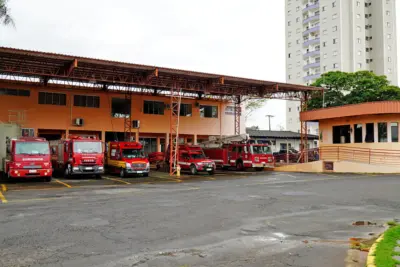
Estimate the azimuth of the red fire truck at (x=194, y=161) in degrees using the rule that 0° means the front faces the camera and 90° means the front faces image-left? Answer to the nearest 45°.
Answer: approximately 315°

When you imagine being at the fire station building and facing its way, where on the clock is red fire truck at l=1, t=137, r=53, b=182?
The red fire truck is roughly at 2 o'clock from the fire station building.

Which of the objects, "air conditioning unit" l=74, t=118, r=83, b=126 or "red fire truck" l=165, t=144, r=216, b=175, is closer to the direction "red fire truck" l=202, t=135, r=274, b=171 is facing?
the red fire truck

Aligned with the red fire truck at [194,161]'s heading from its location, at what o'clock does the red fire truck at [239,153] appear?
the red fire truck at [239,153] is roughly at 9 o'clock from the red fire truck at [194,161].

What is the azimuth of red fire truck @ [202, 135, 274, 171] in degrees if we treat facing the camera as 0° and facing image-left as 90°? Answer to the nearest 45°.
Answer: approximately 315°

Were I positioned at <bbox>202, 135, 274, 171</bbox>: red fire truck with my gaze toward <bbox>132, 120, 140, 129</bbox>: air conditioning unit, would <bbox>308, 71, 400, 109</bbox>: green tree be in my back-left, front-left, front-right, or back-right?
back-right
